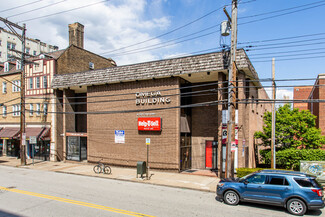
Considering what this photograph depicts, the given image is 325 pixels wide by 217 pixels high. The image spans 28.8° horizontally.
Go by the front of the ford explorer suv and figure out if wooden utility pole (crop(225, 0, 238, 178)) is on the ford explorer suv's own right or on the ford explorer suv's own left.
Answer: on the ford explorer suv's own right

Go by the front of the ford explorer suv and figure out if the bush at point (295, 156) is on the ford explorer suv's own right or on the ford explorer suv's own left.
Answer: on the ford explorer suv's own right

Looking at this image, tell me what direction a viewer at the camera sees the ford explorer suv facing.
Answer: facing to the left of the viewer

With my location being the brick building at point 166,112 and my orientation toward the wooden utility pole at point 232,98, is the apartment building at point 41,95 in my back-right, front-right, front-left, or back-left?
back-right

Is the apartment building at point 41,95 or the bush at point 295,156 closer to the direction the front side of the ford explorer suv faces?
the apartment building

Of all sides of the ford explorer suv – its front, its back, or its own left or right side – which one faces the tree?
right
